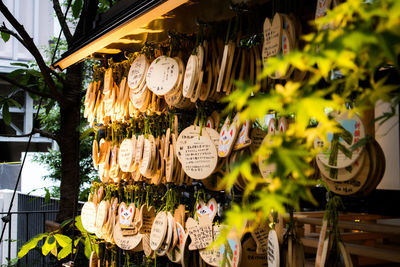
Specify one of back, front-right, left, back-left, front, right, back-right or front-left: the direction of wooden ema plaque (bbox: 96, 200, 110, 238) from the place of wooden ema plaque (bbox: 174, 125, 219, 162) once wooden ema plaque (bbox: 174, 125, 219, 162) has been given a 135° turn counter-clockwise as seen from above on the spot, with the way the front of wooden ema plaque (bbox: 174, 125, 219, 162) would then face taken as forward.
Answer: left

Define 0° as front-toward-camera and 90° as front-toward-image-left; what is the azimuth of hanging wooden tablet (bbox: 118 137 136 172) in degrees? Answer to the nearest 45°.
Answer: approximately 45°

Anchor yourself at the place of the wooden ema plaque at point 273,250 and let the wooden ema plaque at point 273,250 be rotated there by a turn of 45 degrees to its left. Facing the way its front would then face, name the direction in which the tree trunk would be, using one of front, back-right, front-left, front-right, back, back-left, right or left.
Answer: back-right

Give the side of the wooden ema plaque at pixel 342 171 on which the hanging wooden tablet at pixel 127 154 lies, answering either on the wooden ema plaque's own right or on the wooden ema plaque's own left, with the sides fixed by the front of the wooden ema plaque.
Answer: on the wooden ema plaque's own right

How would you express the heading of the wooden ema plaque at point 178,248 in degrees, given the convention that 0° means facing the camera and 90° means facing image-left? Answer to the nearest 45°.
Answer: approximately 45°

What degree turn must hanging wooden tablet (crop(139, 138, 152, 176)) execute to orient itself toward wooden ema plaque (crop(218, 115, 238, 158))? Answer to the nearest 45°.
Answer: approximately 90° to its left

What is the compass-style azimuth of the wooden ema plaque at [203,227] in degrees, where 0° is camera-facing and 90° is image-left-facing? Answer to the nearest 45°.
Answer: approximately 0°

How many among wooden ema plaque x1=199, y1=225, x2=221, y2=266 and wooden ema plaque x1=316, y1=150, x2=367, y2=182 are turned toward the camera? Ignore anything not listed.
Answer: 2

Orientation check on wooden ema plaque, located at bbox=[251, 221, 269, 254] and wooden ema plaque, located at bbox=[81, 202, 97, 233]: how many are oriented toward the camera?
2

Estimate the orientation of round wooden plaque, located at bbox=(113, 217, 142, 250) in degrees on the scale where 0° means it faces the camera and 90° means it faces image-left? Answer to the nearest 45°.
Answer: approximately 0°
